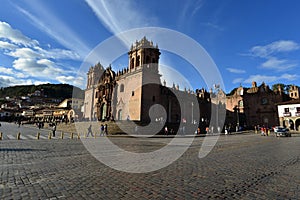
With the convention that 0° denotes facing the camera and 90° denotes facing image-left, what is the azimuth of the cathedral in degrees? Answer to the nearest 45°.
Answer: approximately 45°

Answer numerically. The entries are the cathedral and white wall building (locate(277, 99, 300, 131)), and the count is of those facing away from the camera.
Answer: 0

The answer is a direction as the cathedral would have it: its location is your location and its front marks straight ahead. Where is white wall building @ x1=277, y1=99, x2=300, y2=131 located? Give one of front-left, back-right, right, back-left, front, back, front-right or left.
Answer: back-left

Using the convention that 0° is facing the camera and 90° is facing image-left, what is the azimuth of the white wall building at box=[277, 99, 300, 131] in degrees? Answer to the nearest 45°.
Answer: approximately 45°
